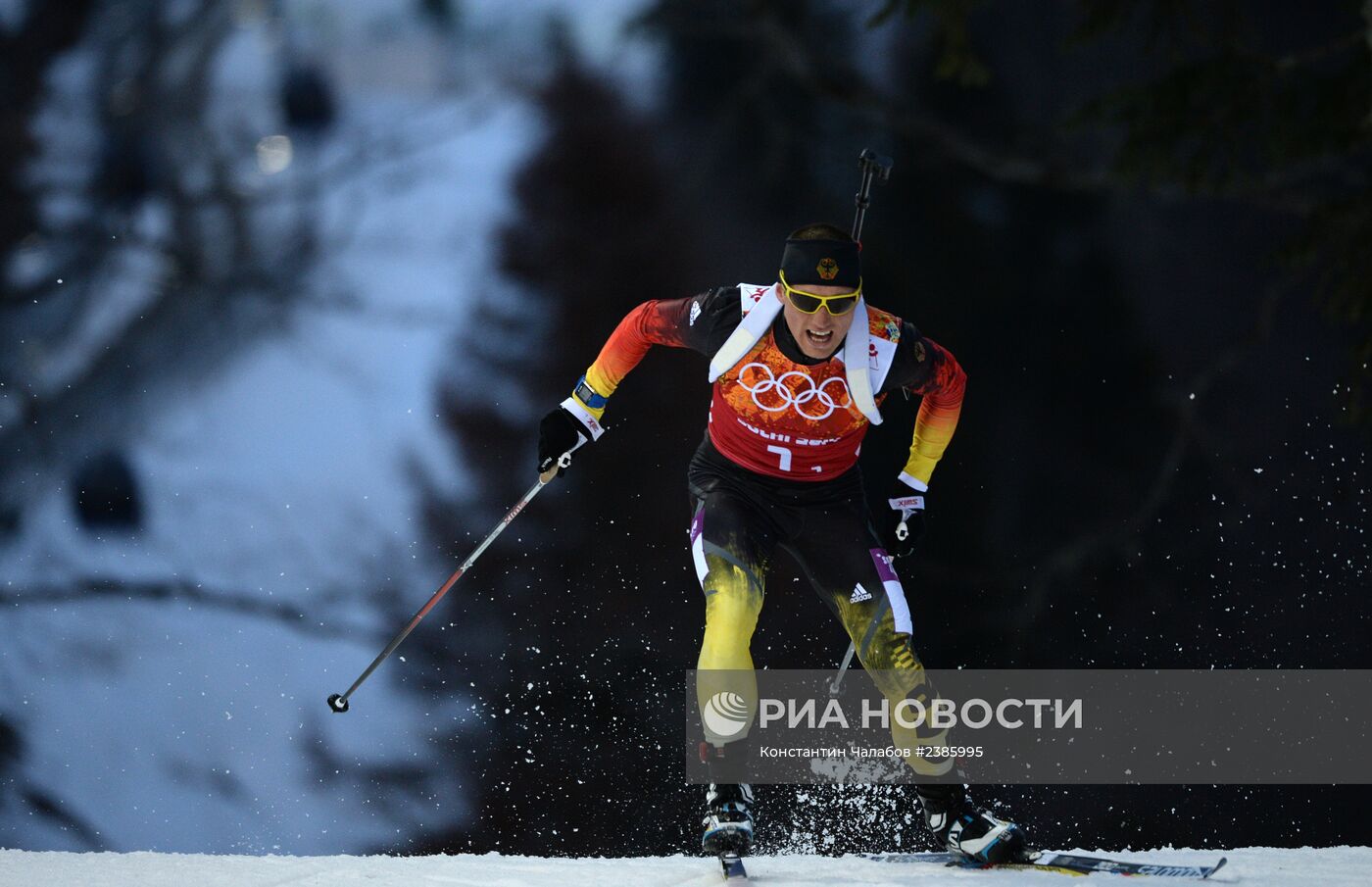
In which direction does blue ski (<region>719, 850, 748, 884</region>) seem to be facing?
toward the camera

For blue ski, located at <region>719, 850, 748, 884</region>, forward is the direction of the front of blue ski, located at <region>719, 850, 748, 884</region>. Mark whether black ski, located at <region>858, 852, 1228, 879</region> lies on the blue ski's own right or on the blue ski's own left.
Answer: on the blue ski's own left
